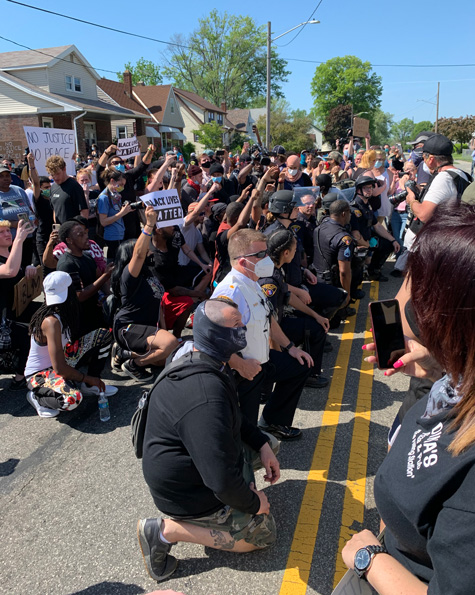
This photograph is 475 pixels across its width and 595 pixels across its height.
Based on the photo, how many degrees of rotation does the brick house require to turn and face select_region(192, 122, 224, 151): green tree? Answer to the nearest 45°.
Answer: approximately 90° to its left

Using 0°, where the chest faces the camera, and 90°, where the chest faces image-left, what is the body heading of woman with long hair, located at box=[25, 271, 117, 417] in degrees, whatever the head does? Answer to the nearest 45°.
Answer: approximately 270°

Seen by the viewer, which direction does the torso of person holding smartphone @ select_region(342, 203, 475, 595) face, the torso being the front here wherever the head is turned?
to the viewer's left

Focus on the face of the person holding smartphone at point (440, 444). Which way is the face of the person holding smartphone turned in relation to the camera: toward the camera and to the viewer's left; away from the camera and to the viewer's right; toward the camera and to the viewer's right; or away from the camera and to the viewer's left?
away from the camera and to the viewer's left
